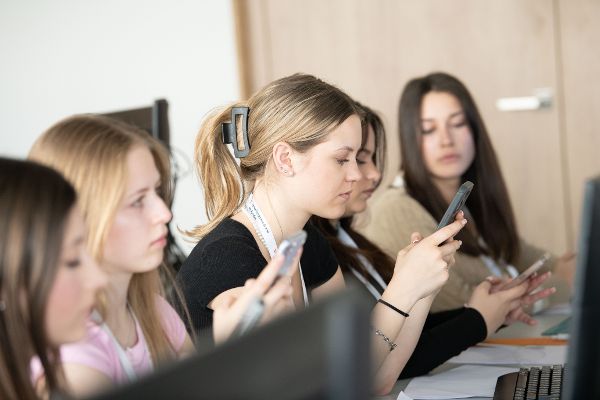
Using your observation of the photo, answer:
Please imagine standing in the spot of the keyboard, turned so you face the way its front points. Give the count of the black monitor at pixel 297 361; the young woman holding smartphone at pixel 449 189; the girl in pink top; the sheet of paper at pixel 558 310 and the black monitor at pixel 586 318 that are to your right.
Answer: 2

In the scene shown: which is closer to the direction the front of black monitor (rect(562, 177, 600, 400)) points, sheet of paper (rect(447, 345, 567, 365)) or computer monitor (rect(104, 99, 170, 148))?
the computer monitor

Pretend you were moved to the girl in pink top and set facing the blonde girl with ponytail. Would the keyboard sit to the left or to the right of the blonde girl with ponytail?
right

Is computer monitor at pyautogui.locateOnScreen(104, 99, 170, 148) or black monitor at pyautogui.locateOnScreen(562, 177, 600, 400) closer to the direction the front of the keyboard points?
the computer monitor

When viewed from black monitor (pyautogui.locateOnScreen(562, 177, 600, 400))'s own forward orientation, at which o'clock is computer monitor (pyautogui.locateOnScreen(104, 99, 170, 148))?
The computer monitor is roughly at 12 o'clock from the black monitor.

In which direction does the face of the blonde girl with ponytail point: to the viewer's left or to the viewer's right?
to the viewer's right

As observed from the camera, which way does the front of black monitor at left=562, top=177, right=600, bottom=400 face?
facing away from the viewer and to the left of the viewer

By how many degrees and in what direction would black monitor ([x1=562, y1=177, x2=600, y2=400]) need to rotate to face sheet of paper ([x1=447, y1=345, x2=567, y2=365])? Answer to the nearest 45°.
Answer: approximately 45° to its right

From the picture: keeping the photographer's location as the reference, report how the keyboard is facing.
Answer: facing to the left of the viewer
